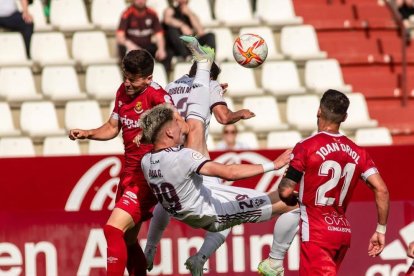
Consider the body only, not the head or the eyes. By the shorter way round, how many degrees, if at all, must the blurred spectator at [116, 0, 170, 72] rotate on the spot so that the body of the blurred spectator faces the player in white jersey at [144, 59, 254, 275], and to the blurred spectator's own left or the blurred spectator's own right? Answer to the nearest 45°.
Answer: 0° — they already face them

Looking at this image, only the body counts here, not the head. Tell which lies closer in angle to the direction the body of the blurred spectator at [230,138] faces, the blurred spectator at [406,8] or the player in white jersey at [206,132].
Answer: the player in white jersey

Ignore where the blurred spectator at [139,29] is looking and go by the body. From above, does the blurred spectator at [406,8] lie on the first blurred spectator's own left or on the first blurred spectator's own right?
on the first blurred spectator's own left

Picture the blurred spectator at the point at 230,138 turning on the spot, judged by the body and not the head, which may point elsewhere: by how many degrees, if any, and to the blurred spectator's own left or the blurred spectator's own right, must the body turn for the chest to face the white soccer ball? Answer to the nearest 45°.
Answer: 0° — they already face it

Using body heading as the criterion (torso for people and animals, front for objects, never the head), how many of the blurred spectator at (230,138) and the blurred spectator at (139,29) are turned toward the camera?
2

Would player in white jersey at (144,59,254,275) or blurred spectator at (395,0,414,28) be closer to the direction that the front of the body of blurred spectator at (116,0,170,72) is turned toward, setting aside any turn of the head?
the player in white jersey

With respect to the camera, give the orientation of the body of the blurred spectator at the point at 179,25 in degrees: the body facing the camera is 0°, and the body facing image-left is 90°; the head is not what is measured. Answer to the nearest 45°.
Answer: approximately 315°
